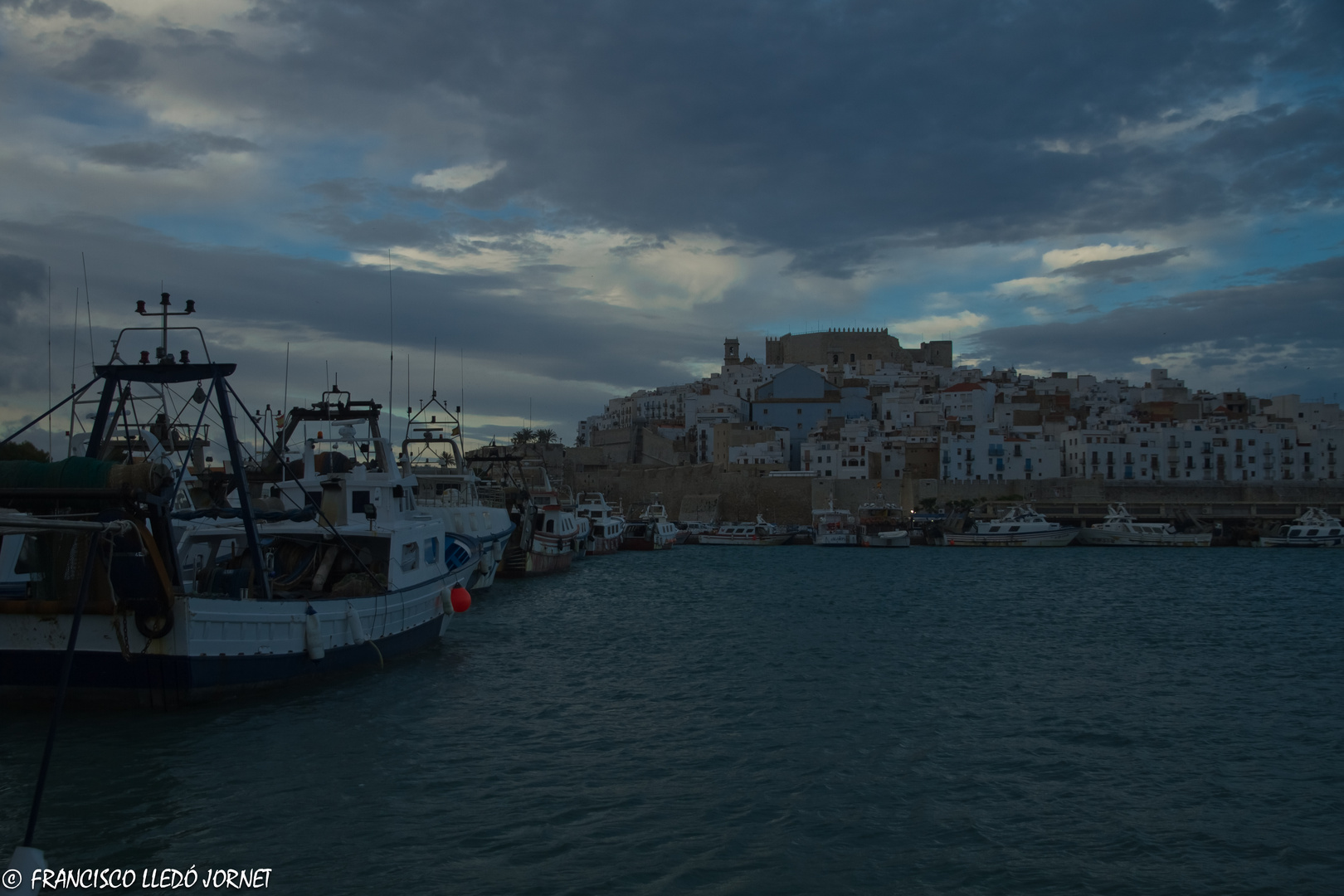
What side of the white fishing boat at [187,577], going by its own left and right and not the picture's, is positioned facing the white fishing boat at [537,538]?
front

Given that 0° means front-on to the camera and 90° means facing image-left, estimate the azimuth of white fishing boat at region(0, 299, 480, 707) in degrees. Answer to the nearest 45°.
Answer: approximately 225°
